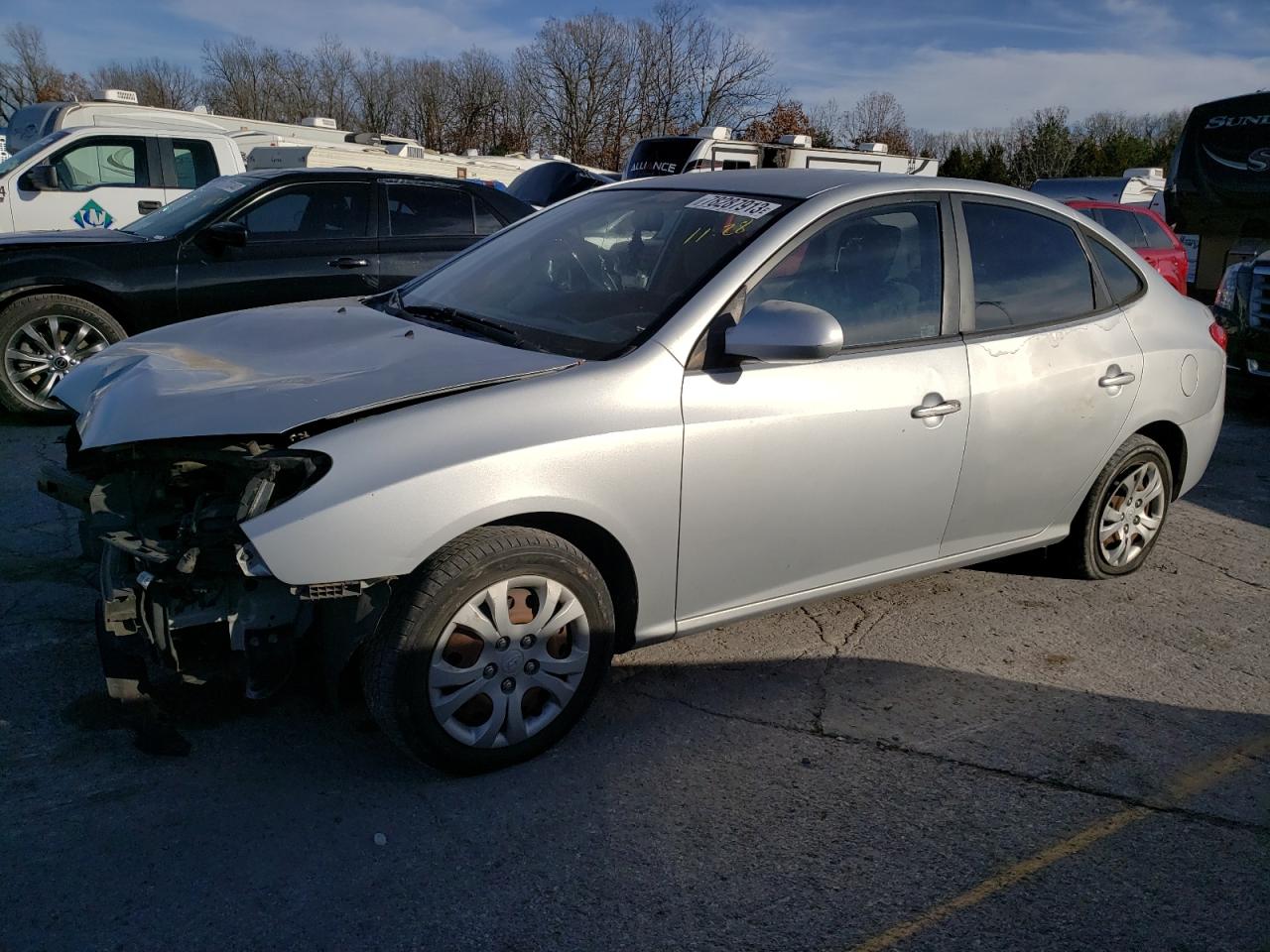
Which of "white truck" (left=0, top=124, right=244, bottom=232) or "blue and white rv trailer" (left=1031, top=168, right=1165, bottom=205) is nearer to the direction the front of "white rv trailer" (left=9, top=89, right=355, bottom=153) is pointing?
the white truck

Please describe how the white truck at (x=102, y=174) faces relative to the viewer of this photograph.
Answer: facing to the left of the viewer

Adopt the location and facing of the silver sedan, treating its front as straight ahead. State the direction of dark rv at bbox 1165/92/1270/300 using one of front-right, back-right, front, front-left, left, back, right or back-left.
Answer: back

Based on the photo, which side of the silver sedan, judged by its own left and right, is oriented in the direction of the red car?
back

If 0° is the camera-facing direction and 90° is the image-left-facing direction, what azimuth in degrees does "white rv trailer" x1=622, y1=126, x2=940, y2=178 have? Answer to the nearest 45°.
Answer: approximately 45°

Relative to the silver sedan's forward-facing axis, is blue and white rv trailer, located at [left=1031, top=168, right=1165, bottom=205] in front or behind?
behind
